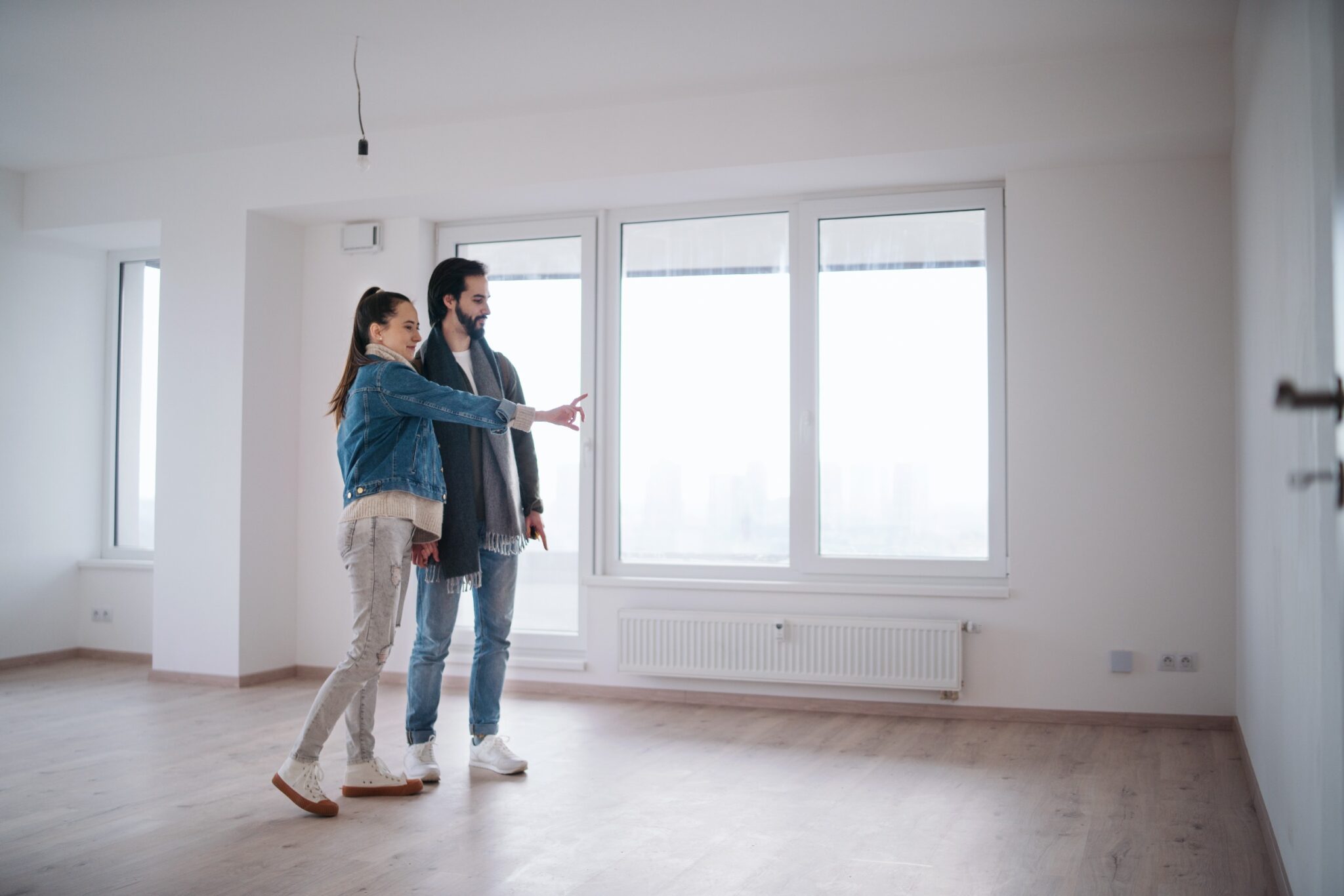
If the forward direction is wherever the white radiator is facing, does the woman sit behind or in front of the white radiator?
in front

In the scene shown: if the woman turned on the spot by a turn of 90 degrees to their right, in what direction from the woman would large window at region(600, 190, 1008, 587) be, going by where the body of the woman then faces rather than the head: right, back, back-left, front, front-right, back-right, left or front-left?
back-left

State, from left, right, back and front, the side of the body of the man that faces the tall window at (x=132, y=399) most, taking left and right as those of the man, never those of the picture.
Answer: back

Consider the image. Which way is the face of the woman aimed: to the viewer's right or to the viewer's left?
to the viewer's right

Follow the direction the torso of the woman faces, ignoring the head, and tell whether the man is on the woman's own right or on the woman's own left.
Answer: on the woman's own left

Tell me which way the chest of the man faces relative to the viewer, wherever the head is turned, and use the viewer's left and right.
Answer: facing the viewer and to the right of the viewer

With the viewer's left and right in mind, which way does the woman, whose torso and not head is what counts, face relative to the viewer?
facing to the right of the viewer

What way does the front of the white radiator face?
toward the camera

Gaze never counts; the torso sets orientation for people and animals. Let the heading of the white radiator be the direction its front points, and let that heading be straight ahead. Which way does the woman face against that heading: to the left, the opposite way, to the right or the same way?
to the left

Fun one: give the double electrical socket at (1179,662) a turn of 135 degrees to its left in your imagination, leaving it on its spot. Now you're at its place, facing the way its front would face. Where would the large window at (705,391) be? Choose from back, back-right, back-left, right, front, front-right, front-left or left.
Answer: back-left

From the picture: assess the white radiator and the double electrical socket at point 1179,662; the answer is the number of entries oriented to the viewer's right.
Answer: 0

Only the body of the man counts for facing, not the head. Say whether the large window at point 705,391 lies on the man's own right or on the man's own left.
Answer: on the man's own left

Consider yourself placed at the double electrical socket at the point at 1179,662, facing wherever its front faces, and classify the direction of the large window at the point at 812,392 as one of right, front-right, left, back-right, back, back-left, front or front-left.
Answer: right

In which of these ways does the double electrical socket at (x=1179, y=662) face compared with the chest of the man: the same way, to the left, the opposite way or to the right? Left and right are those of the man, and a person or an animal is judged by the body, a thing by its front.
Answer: to the right
